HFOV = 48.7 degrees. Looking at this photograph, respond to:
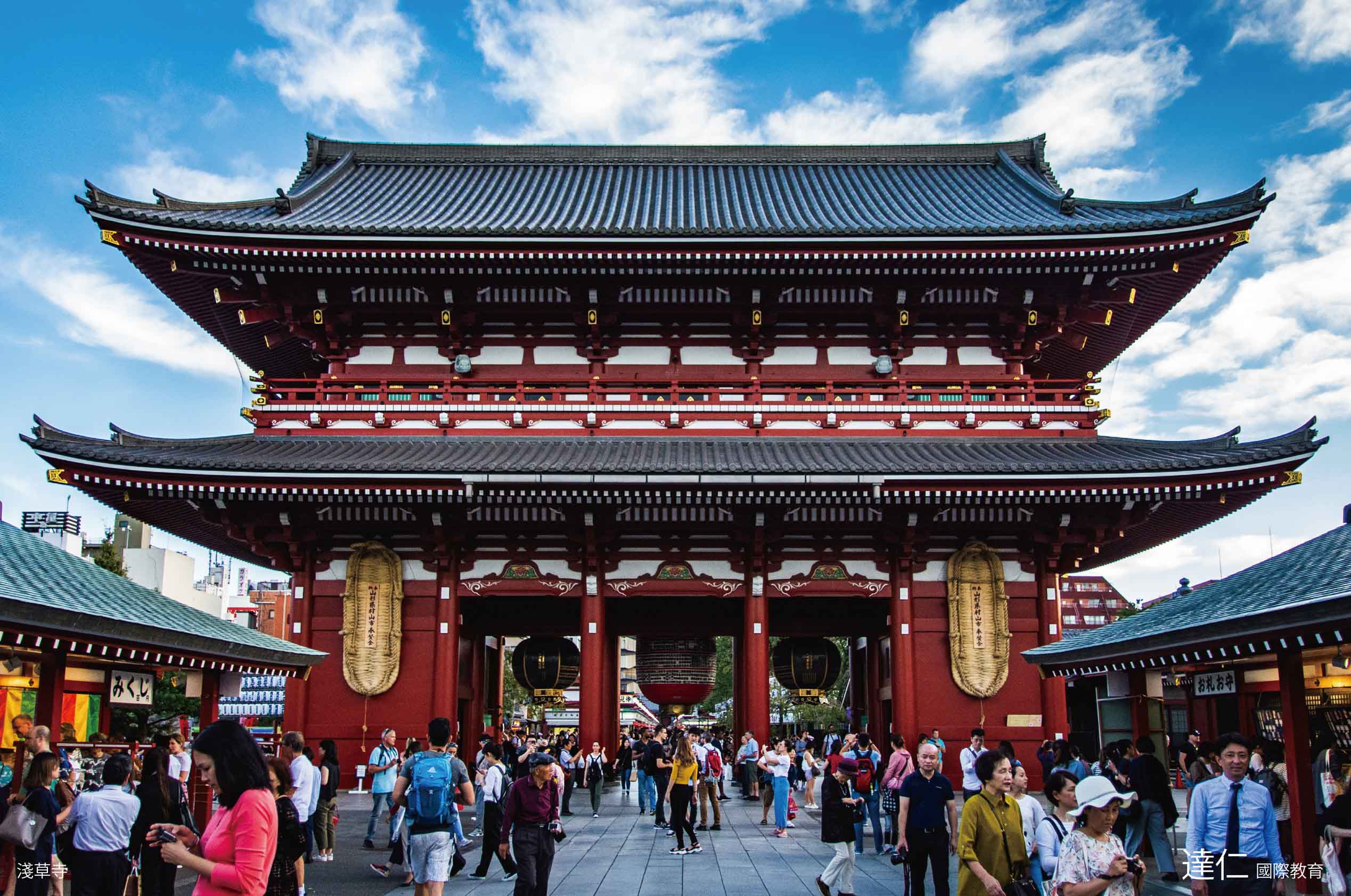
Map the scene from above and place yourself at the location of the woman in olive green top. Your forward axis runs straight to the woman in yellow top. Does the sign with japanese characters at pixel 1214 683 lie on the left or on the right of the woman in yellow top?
right

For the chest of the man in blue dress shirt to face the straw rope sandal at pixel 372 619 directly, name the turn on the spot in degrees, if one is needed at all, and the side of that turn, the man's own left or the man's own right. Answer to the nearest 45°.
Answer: approximately 135° to the man's own right

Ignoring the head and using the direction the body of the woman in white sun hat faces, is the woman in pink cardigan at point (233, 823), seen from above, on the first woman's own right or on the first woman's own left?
on the first woman's own right

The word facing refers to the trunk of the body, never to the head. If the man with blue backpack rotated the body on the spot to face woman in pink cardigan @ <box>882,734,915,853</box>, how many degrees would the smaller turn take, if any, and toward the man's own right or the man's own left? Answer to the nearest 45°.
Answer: approximately 45° to the man's own right

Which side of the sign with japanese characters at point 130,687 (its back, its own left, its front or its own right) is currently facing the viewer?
front

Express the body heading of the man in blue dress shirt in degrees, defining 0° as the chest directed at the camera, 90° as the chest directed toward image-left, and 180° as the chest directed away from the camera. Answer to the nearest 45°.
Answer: approximately 0°

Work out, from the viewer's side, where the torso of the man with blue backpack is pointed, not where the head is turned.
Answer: away from the camera

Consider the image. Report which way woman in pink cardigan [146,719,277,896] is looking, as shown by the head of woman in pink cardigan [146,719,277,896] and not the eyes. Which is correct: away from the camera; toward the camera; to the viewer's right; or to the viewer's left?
to the viewer's left

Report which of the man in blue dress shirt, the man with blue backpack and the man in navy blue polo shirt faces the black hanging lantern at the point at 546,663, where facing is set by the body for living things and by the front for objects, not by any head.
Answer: the man with blue backpack

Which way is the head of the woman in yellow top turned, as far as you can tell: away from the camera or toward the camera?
away from the camera

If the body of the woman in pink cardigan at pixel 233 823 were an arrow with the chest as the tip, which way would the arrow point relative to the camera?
to the viewer's left

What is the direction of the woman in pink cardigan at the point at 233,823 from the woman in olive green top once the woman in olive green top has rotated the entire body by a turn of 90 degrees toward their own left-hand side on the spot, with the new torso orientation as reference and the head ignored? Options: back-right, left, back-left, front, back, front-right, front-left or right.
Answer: back

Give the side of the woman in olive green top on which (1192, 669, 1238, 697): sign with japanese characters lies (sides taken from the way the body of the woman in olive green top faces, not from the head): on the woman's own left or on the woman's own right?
on the woman's own left

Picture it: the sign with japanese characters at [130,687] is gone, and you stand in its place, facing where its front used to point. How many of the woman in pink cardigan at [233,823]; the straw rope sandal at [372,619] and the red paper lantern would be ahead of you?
1

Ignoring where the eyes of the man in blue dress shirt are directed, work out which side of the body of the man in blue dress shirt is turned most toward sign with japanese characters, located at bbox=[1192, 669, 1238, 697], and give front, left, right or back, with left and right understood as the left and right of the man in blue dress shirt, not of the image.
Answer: back
